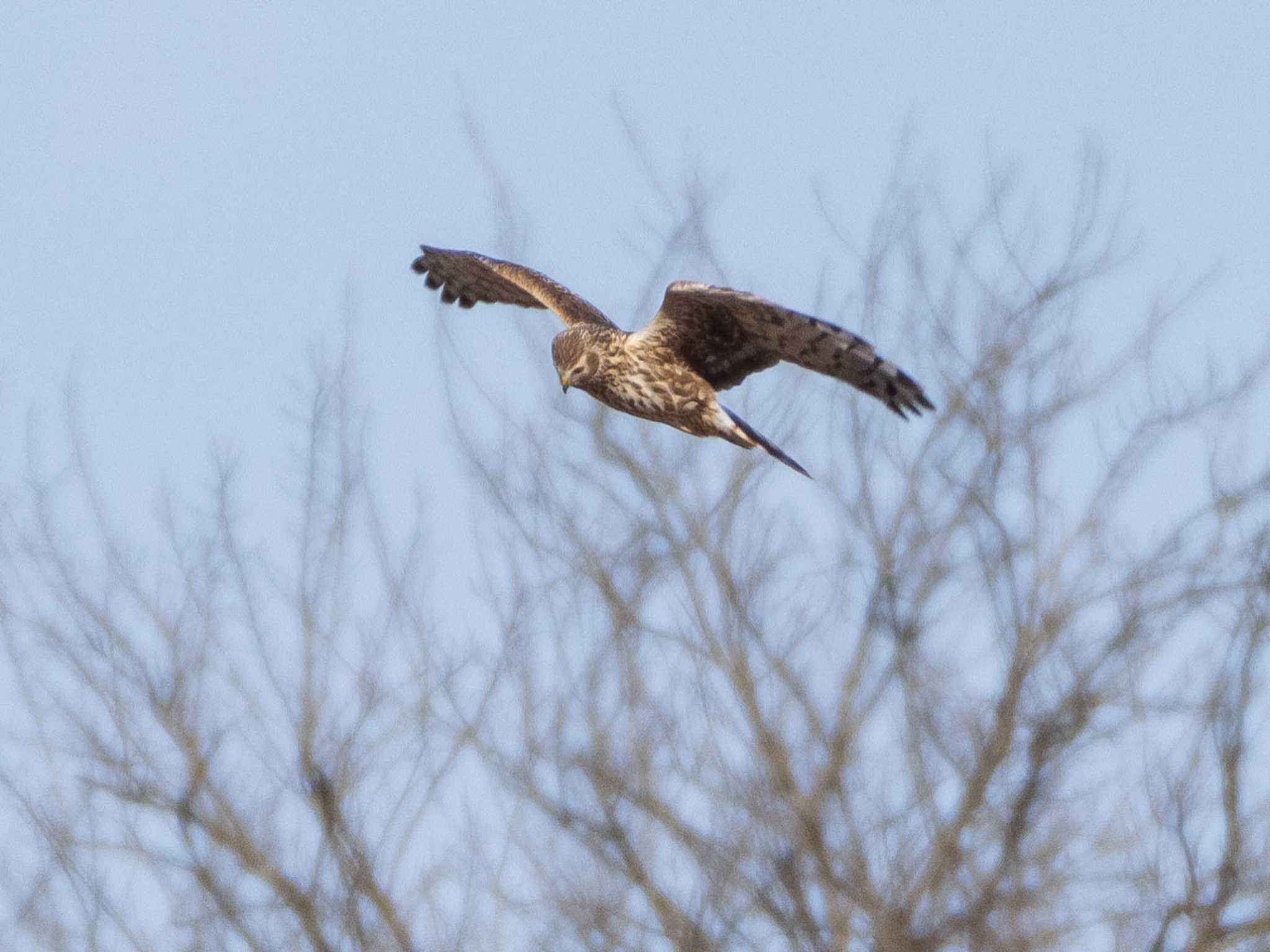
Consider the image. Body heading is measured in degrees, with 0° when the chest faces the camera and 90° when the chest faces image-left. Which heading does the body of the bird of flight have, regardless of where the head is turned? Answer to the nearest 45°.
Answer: approximately 45°
